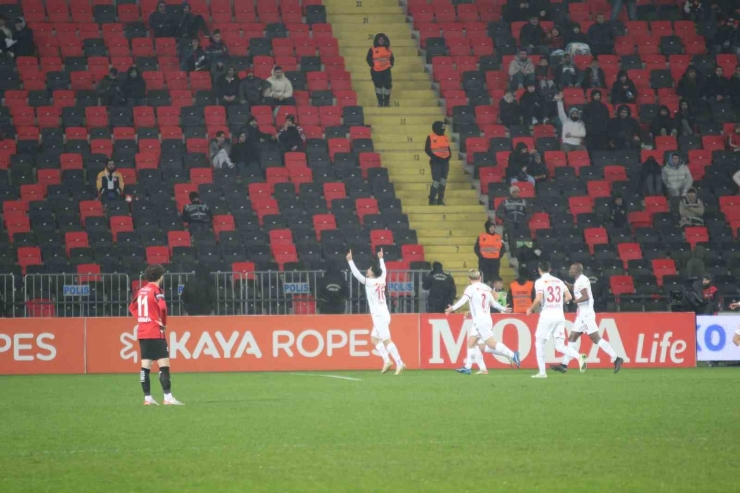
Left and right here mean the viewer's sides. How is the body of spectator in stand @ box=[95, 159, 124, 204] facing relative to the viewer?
facing the viewer

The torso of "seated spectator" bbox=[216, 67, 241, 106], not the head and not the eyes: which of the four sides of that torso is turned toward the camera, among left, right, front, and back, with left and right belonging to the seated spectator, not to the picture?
front

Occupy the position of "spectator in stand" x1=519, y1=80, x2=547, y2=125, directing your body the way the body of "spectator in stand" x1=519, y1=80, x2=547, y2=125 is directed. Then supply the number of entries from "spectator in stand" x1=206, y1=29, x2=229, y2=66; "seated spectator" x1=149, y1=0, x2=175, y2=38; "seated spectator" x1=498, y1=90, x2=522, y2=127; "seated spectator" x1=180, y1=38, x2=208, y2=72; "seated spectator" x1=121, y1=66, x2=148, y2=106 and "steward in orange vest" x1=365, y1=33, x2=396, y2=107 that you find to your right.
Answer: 6

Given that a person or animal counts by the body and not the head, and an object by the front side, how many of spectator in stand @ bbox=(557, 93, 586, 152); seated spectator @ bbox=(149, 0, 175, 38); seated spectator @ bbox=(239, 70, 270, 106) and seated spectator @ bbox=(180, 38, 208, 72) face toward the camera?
4

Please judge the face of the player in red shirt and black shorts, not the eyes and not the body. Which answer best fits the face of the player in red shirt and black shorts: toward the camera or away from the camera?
away from the camera

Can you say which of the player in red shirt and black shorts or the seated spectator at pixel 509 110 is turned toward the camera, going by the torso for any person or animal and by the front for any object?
the seated spectator

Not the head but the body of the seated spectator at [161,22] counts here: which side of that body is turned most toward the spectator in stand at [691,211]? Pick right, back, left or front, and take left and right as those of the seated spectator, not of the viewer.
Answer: left

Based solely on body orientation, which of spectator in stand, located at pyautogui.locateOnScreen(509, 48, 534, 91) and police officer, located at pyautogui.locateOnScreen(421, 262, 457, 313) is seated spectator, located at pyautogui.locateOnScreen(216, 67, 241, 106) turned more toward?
the police officer

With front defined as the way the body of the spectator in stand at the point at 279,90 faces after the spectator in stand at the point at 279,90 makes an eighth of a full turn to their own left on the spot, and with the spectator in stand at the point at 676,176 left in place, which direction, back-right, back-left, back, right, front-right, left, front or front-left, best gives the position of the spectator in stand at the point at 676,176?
front-left

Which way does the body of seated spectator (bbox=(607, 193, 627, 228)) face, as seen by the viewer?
toward the camera

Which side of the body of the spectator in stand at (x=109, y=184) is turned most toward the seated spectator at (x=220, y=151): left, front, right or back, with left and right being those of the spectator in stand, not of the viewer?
left

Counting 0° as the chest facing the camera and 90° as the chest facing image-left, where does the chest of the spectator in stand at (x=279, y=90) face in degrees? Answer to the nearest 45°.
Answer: approximately 0°
